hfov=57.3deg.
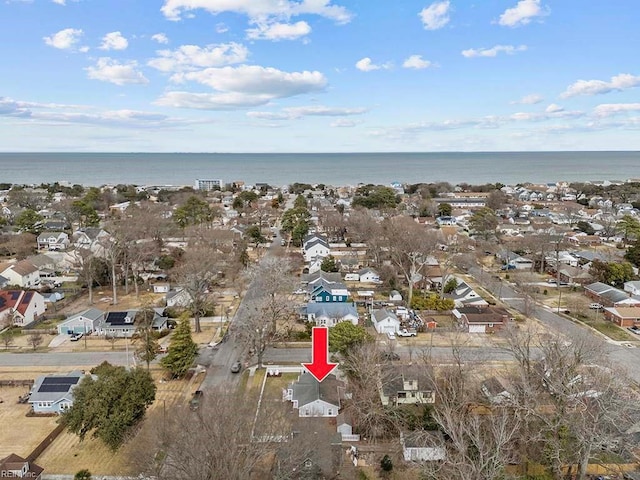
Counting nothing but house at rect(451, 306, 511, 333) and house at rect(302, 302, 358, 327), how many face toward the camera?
2

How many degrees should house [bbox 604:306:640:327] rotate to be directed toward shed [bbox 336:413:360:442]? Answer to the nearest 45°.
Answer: approximately 45° to its left

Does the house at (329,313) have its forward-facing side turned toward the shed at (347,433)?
yes

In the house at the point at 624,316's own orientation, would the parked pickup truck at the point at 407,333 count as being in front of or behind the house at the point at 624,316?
in front

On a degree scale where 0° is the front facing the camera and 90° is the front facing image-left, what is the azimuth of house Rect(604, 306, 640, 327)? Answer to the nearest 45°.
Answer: approximately 45°

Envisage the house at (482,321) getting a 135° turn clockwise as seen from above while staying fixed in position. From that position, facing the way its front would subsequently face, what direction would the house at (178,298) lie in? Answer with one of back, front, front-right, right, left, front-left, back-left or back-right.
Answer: front-left

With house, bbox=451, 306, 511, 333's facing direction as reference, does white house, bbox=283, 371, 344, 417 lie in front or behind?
in front

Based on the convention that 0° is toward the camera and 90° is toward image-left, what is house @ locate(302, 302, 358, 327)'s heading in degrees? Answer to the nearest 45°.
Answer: approximately 0°

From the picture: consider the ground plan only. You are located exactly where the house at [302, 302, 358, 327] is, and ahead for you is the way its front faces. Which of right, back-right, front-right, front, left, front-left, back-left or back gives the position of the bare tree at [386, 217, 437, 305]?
back-left

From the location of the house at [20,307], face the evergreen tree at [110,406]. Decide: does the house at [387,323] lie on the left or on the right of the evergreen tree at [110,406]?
left

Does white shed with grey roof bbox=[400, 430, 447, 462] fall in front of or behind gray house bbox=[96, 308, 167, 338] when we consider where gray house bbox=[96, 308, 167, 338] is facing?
in front

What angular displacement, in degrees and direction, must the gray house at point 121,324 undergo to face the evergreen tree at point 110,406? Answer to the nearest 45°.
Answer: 0° — it already faces it
